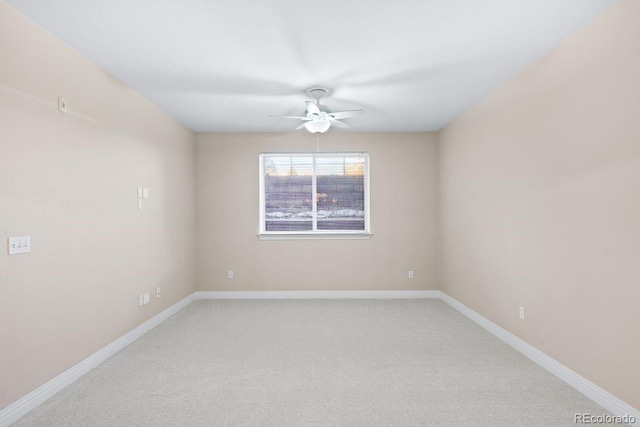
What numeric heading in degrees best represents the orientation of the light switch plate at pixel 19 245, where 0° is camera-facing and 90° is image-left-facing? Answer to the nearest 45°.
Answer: approximately 315°

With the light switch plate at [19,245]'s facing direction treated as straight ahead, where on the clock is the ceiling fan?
The ceiling fan is roughly at 11 o'clock from the light switch plate.
